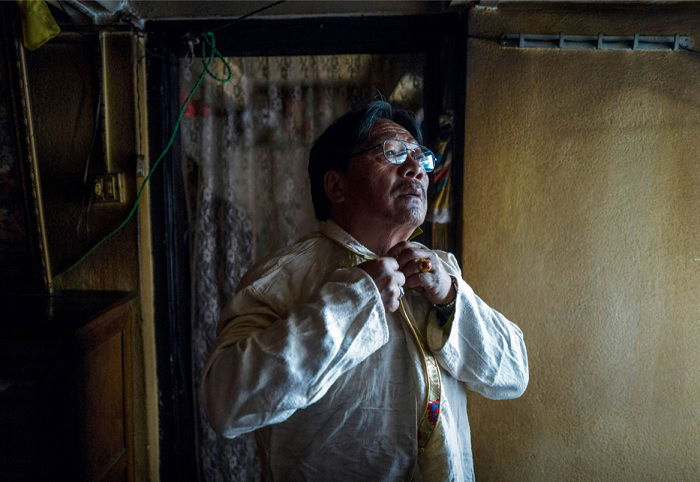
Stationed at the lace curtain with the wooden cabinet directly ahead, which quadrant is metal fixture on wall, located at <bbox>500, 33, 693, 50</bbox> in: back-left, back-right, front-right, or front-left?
back-left

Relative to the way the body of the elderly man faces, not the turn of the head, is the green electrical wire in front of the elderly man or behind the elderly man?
behind

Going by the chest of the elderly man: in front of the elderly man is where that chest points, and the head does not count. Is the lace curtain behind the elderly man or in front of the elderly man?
behind

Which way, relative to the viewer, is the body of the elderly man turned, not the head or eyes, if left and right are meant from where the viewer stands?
facing the viewer and to the right of the viewer

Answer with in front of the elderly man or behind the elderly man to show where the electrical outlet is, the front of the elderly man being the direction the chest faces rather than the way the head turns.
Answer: behind

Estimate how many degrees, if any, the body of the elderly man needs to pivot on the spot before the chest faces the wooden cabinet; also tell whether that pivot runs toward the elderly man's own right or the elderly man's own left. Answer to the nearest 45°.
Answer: approximately 135° to the elderly man's own right

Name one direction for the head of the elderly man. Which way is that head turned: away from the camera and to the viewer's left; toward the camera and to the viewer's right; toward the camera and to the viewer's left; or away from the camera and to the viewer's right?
toward the camera and to the viewer's right

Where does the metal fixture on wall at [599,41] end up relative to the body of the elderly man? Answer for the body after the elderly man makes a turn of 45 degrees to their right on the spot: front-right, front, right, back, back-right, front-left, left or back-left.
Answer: back-left
